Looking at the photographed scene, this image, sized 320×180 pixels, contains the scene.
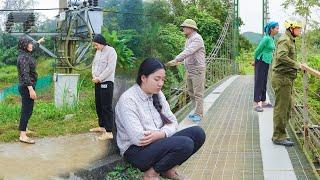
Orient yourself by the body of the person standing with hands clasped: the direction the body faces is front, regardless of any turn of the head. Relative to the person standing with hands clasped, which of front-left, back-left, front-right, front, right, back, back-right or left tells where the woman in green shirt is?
back

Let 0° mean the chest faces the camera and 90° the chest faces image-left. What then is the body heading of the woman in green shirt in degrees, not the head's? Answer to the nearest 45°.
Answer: approximately 270°

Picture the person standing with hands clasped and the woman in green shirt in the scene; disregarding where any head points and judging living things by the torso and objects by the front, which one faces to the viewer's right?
the woman in green shirt

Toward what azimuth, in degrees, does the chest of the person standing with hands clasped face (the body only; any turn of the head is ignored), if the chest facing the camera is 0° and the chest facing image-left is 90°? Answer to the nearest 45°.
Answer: approximately 45°

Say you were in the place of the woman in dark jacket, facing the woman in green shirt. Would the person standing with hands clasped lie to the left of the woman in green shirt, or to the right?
right

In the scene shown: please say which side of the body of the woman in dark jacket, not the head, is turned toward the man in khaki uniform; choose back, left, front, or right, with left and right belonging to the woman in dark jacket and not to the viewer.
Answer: front

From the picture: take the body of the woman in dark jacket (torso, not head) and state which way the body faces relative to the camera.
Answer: to the viewer's right
